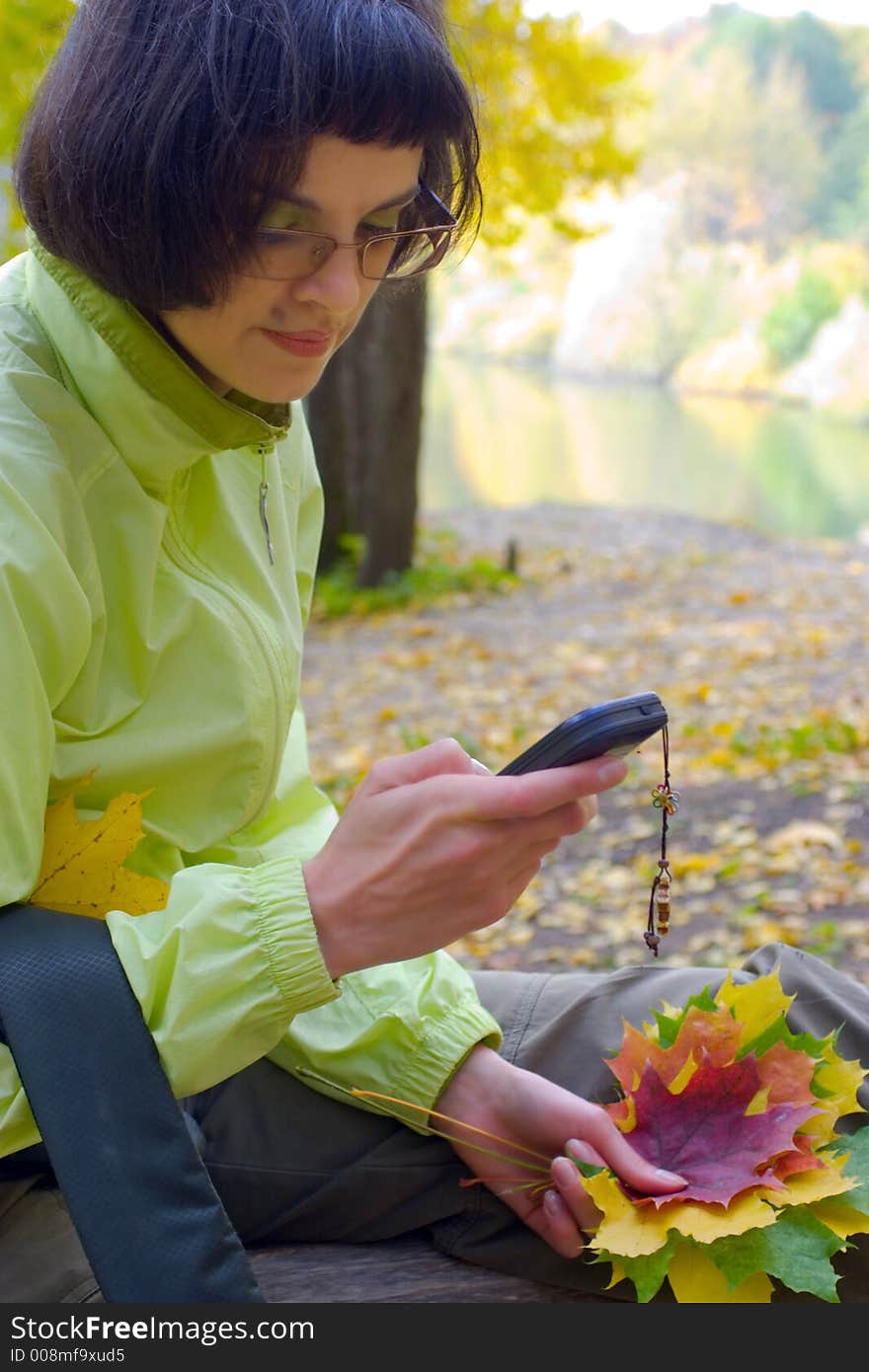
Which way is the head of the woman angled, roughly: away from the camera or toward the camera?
toward the camera

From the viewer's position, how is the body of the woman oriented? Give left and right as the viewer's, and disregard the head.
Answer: facing the viewer and to the right of the viewer

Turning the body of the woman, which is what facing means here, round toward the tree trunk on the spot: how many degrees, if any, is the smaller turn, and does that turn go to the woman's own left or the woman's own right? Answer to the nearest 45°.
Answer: approximately 135° to the woman's own left

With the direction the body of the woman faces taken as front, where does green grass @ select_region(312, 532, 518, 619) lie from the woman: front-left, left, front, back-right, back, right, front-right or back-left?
back-left
